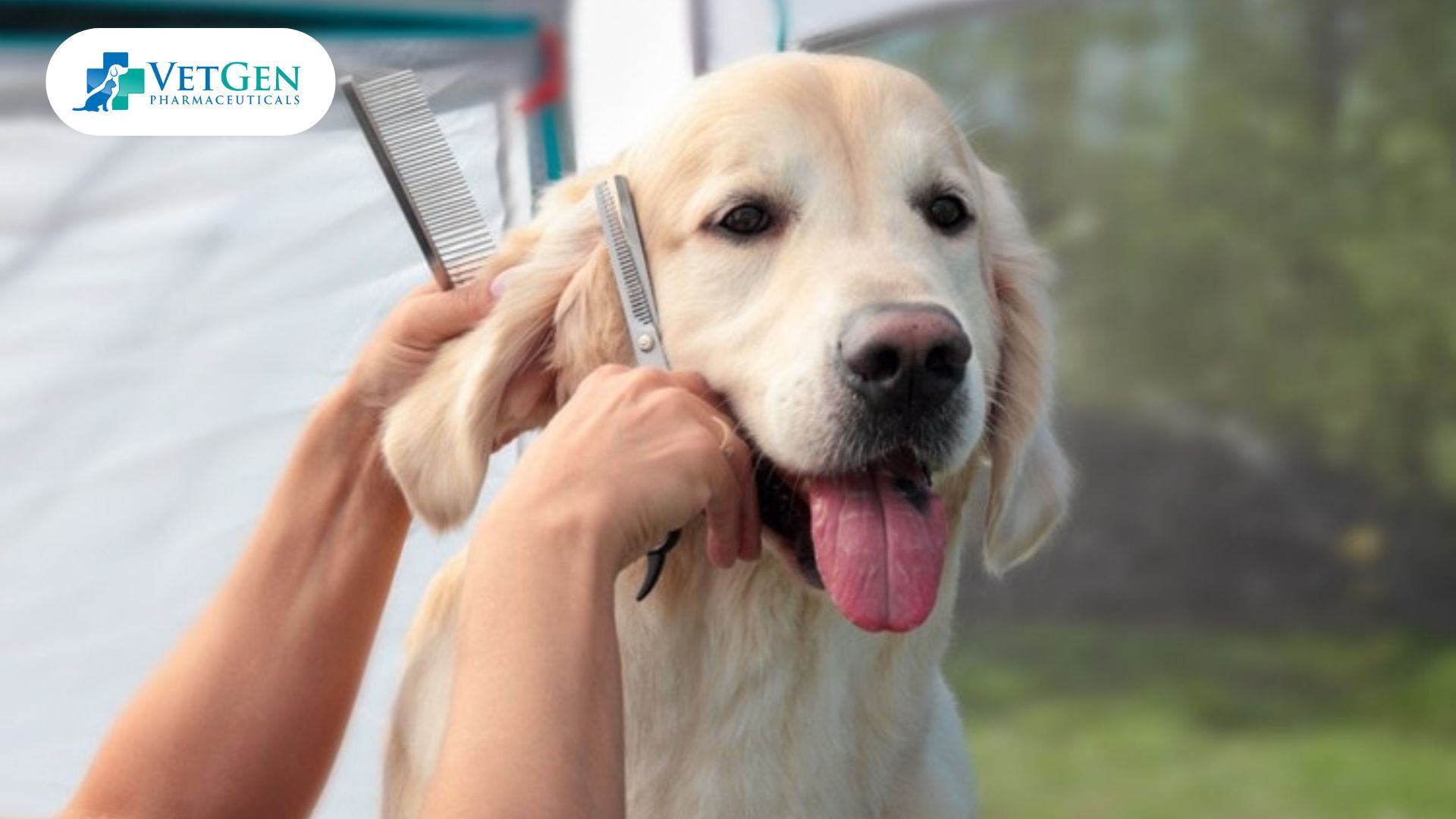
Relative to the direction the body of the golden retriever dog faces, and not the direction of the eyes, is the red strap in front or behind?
behind

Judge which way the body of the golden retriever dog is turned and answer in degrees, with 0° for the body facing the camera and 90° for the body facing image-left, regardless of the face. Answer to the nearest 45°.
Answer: approximately 315°
